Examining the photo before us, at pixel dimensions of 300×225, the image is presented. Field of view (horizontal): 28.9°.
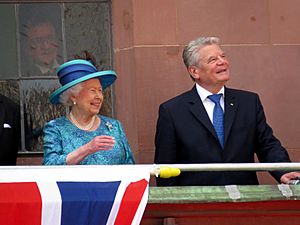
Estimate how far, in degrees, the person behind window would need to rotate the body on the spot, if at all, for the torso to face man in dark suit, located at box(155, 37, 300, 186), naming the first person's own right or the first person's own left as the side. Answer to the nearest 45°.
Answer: approximately 45° to the first person's own left

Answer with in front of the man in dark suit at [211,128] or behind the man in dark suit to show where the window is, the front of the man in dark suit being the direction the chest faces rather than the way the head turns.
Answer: behind

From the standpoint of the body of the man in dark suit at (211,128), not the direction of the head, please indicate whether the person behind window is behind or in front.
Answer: behind

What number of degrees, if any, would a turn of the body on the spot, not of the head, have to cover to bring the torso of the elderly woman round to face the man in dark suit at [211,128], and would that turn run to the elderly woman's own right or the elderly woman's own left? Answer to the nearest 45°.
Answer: approximately 45° to the elderly woman's own left

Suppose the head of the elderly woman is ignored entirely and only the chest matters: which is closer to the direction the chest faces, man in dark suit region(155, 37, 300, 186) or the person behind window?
the man in dark suit

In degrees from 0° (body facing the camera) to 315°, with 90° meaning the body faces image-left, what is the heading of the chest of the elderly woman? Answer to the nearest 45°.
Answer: approximately 315°

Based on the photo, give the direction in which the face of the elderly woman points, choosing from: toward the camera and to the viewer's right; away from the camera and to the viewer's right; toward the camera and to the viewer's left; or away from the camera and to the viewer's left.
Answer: toward the camera and to the viewer's right

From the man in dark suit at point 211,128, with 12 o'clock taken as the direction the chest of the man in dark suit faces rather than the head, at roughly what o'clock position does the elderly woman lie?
The elderly woman is roughly at 4 o'clock from the man in dark suit.

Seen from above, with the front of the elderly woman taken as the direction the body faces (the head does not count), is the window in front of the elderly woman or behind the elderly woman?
behind

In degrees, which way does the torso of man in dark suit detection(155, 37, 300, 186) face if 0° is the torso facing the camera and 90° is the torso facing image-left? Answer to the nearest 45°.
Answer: approximately 315°

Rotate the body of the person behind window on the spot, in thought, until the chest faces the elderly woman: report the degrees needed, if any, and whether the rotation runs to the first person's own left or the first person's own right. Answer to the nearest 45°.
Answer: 0° — they already face them
